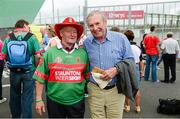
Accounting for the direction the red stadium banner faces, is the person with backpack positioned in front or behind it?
in front

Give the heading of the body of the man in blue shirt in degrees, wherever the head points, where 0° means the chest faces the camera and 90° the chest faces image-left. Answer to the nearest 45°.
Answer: approximately 0°

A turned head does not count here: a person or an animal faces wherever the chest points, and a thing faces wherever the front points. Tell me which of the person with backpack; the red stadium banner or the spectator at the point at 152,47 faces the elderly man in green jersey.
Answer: the red stadium banner

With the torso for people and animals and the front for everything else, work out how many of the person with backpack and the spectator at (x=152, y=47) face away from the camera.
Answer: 2

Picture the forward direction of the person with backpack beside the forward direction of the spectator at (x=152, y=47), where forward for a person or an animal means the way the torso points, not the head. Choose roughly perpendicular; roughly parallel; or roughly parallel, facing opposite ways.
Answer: roughly parallel

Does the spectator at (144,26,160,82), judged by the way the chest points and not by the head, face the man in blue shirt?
no

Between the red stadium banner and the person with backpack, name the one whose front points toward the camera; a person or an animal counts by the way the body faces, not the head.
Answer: the red stadium banner

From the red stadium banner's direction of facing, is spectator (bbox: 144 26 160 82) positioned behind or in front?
in front

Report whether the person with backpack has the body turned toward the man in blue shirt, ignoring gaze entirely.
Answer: no

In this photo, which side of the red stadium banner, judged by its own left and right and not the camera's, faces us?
front

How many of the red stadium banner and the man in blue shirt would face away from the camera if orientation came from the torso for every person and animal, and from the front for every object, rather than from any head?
0

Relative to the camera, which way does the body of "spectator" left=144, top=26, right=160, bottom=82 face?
away from the camera

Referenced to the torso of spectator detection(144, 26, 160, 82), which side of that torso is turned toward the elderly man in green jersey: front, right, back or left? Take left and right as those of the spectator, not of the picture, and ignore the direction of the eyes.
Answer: back

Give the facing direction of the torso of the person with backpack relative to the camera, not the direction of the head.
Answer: away from the camera

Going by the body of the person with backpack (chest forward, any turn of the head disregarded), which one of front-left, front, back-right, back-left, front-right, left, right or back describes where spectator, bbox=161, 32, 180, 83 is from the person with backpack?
front-right

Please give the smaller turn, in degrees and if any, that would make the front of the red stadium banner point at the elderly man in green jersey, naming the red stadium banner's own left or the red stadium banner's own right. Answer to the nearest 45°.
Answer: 0° — it already faces them
